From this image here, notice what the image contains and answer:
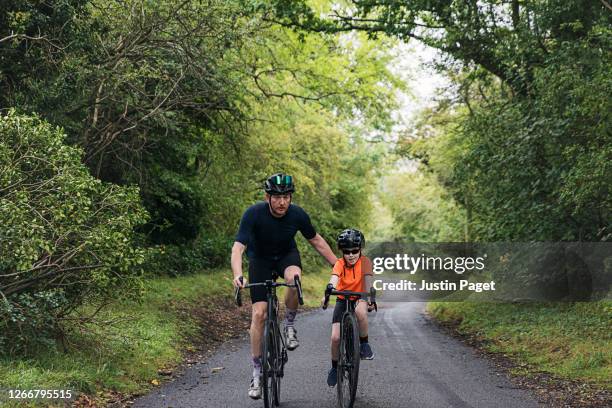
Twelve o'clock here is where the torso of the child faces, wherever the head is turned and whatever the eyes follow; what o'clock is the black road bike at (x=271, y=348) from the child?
The black road bike is roughly at 2 o'clock from the child.

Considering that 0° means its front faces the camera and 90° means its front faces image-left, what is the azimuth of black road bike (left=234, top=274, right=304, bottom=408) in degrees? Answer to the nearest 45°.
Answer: approximately 0°

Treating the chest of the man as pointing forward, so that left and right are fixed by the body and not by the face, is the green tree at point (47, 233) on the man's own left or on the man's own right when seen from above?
on the man's own right

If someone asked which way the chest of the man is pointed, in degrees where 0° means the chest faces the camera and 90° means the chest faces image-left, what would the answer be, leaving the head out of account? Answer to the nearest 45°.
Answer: approximately 0°

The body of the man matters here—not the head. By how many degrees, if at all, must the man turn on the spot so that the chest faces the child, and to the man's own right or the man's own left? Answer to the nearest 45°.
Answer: approximately 90° to the man's own left

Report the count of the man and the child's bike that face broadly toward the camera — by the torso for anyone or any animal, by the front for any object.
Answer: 2

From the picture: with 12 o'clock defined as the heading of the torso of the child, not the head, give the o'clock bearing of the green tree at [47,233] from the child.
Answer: The green tree is roughly at 3 o'clock from the child.

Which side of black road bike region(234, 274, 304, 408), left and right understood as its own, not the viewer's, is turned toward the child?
left

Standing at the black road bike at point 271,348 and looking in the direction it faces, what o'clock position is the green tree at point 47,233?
The green tree is roughly at 4 o'clock from the black road bike.
